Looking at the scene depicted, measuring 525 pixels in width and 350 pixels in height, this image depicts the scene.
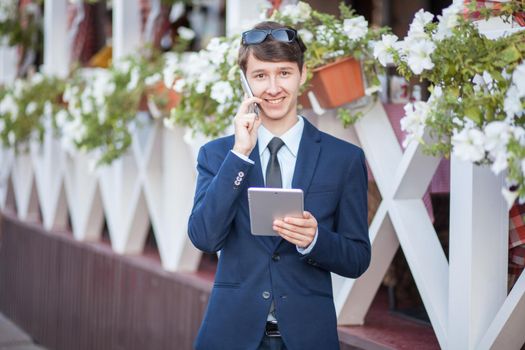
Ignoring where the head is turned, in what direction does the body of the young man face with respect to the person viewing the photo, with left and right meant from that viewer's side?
facing the viewer

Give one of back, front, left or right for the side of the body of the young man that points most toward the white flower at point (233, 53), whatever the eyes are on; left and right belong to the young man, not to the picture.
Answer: back

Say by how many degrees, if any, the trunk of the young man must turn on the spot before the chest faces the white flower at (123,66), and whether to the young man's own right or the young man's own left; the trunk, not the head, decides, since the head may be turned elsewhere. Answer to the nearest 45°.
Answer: approximately 180°

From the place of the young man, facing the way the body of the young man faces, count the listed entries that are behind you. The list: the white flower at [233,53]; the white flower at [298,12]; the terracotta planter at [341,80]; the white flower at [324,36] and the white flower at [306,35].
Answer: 5

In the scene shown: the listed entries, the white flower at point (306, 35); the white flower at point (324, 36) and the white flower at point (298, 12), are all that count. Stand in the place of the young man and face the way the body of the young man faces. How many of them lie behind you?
3

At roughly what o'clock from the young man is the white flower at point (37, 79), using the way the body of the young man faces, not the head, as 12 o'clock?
The white flower is roughly at 5 o'clock from the young man.

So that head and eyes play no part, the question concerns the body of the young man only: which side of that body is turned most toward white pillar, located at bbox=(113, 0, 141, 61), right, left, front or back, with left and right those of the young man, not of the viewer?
back

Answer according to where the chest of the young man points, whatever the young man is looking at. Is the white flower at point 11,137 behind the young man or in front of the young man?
behind

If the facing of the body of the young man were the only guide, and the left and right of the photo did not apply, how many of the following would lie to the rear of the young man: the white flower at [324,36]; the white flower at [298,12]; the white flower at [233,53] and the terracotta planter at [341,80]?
4

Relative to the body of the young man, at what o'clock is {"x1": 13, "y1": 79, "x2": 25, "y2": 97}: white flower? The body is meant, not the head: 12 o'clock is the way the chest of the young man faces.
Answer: The white flower is roughly at 5 o'clock from the young man.

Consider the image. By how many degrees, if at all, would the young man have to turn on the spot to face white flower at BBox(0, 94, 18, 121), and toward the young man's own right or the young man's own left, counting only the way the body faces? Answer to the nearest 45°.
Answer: approximately 135° to the young man's own right

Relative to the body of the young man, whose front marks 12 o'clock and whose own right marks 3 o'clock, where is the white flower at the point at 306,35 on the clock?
The white flower is roughly at 6 o'clock from the young man.

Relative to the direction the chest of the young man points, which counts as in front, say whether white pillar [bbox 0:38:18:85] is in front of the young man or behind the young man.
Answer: behind

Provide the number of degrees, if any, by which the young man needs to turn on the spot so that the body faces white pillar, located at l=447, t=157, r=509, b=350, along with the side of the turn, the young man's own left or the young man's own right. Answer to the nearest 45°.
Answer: approximately 135° to the young man's own left
